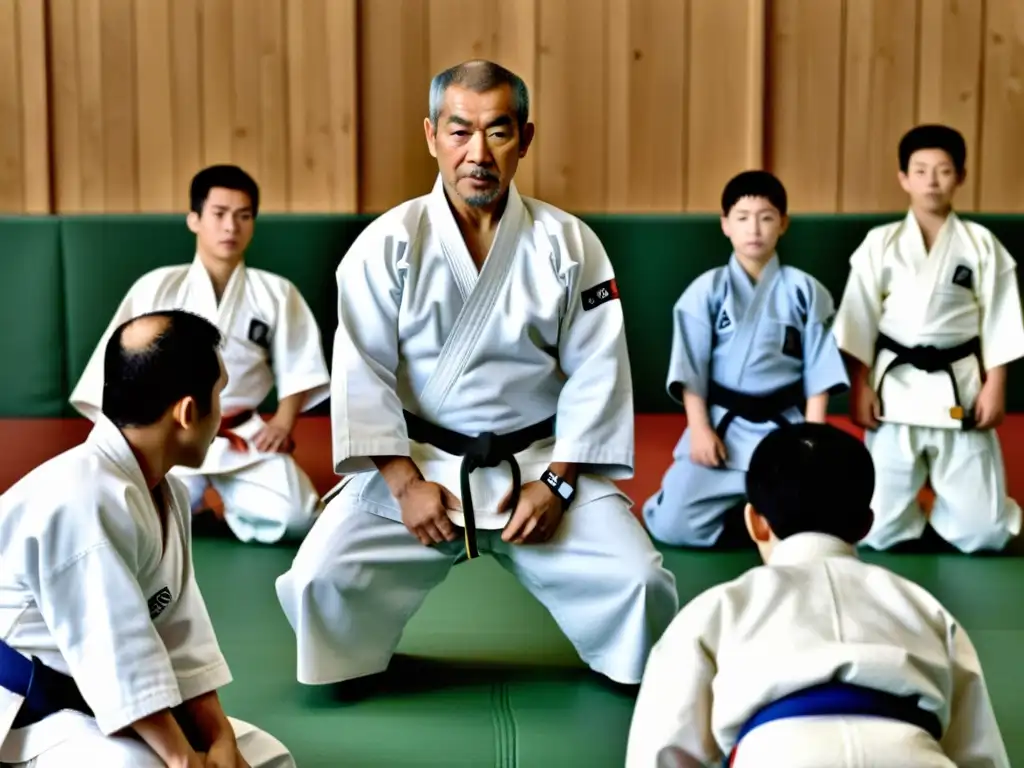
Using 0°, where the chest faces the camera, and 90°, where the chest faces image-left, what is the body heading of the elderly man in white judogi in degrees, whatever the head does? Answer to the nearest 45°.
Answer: approximately 0°

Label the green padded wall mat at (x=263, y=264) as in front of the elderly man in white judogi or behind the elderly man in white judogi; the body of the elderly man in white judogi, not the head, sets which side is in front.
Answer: behind

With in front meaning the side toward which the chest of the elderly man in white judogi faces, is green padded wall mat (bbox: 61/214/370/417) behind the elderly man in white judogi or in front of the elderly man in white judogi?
behind
